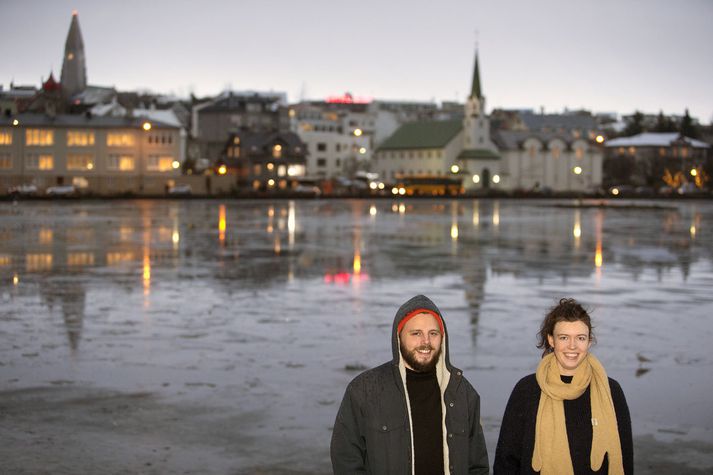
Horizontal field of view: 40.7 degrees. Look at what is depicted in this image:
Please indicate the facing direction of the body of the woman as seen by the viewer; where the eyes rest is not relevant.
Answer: toward the camera

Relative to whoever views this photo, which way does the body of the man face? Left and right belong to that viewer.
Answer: facing the viewer

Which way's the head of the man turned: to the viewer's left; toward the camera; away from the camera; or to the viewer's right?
toward the camera

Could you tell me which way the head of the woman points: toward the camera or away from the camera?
toward the camera
